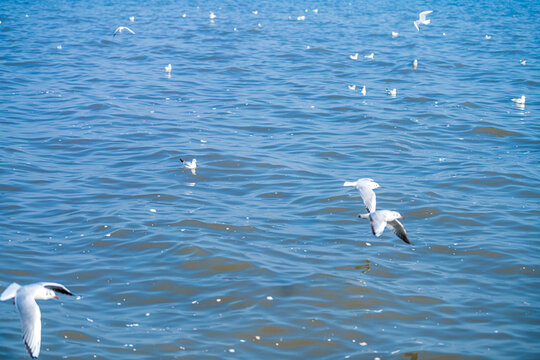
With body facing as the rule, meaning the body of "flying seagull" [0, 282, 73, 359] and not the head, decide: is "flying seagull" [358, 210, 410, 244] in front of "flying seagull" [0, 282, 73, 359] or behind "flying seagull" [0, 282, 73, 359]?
in front

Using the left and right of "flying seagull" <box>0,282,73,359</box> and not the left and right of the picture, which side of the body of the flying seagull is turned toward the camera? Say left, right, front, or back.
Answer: right

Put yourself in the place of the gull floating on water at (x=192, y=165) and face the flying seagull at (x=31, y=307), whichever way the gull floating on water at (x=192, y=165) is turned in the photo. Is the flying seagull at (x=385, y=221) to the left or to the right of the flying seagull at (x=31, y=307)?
left

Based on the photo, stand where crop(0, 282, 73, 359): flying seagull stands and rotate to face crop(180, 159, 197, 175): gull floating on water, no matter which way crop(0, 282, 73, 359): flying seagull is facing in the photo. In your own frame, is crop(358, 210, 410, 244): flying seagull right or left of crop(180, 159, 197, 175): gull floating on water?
right

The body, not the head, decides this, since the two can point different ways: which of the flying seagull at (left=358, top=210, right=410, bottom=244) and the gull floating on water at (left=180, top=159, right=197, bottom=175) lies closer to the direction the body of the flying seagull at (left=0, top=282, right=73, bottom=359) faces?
the flying seagull

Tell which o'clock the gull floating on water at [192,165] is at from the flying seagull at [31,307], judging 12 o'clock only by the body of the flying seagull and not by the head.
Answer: The gull floating on water is roughly at 10 o'clock from the flying seagull.
